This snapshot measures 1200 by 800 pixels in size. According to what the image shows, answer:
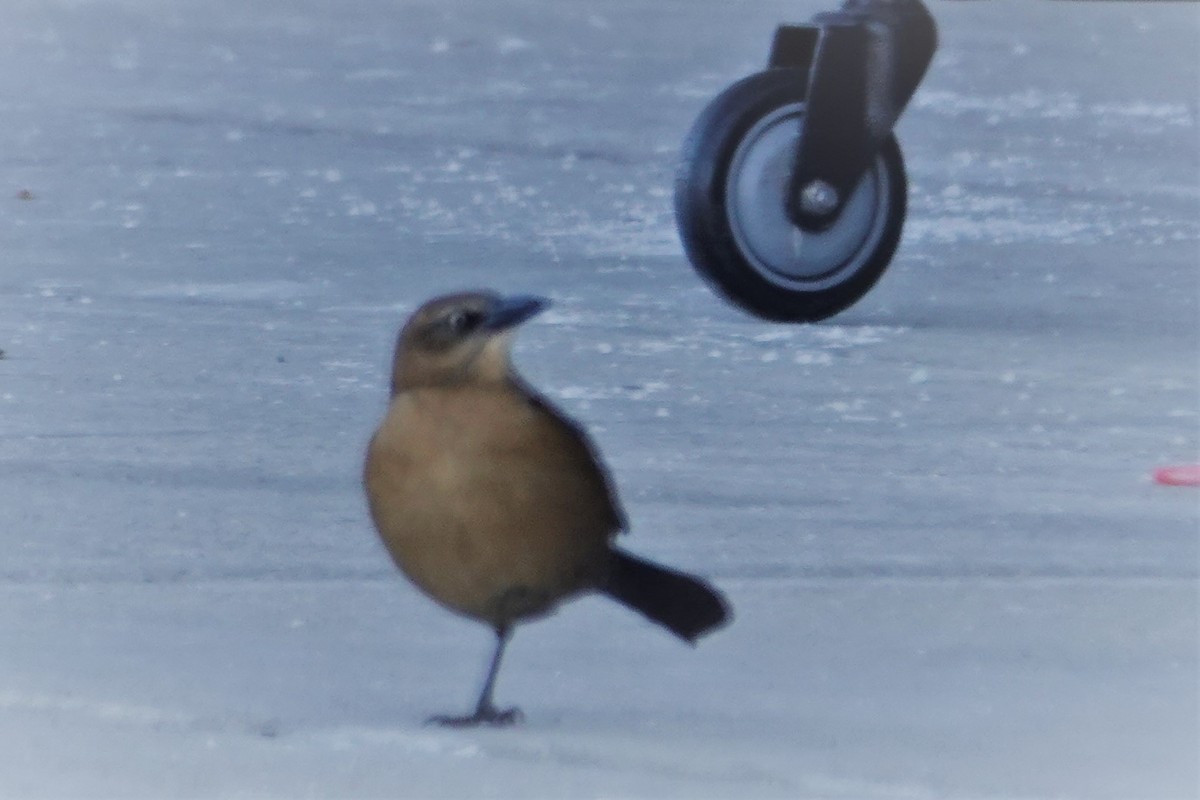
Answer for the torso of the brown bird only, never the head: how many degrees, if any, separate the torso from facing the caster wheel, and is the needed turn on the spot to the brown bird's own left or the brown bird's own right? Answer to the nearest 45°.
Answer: approximately 135° to the brown bird's own right

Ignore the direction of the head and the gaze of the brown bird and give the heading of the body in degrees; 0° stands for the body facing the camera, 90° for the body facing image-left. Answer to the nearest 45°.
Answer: approximately 45°

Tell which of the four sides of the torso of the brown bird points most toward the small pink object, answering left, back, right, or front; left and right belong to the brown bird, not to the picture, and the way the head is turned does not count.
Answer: back
